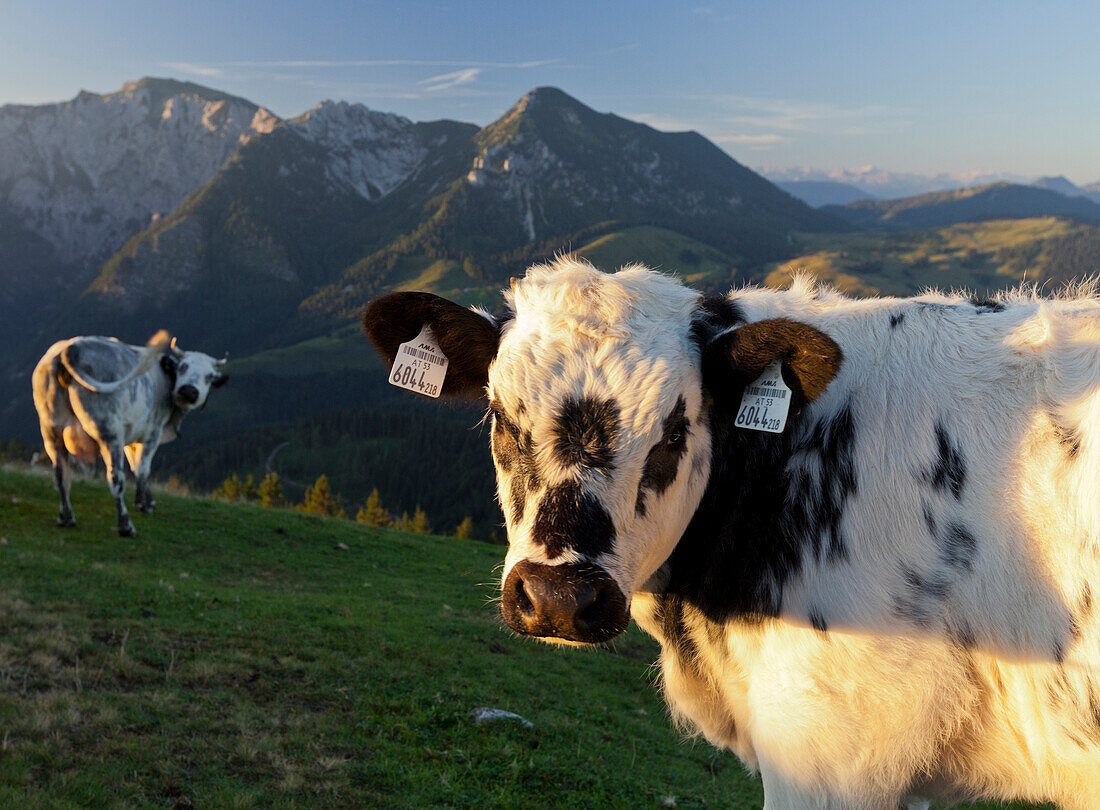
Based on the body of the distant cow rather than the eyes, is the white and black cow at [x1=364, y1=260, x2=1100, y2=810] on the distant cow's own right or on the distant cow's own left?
on the distant cow's own right

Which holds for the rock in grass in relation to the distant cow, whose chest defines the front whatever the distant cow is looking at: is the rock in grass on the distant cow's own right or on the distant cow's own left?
on the distant cow's own right

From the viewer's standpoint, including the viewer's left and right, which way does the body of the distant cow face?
facing away from the viewer and to the right of the viewer
